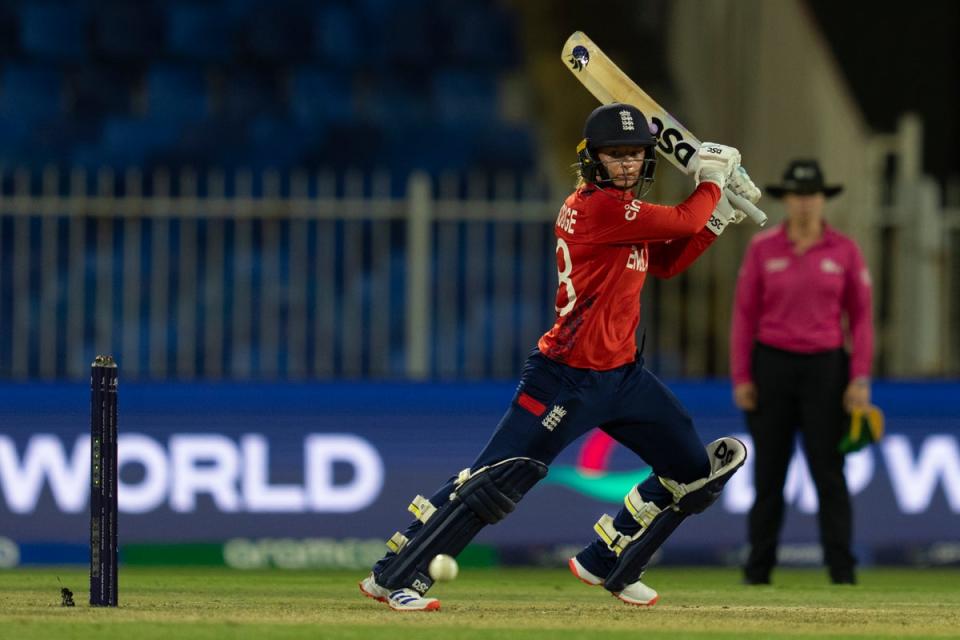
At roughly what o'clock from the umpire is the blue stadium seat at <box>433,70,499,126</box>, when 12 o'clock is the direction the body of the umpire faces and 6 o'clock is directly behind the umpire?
The blue stadium seat is roughly at 5 o'clock from the umpire.

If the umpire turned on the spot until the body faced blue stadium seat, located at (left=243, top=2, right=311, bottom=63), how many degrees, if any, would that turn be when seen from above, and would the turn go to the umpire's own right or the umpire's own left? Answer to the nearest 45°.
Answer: approximately 135° to the umpire's own right

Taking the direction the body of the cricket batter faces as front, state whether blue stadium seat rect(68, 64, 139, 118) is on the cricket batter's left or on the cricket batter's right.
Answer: on the cricket batter's left

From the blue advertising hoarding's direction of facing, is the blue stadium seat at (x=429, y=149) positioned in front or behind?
behind

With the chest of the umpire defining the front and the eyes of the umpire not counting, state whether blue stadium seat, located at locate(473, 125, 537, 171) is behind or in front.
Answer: behind

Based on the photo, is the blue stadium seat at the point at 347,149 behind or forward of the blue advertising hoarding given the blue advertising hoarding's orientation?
behind

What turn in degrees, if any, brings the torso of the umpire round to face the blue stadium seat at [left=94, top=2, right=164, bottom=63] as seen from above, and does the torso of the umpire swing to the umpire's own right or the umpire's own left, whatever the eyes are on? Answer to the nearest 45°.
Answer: approximately 135° to the umpire's own right

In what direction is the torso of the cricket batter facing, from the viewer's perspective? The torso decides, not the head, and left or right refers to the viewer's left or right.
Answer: facing to the right of the viewer

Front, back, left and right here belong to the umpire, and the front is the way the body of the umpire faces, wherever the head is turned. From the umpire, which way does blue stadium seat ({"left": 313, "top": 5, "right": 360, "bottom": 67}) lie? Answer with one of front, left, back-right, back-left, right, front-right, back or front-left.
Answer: back-right

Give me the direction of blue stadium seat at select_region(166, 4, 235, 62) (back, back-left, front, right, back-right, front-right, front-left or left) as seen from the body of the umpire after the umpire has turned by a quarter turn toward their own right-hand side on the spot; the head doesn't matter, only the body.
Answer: front-right
